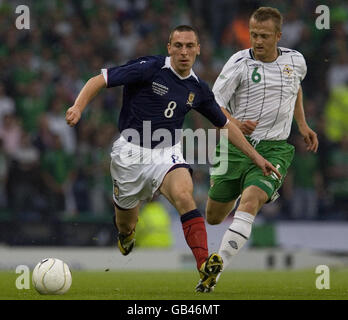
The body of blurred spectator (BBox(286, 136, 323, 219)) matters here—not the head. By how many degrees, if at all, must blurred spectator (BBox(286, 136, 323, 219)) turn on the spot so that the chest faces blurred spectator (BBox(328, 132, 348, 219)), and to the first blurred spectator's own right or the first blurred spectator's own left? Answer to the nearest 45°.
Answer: approximately 135° to the first blurred spectator's own left

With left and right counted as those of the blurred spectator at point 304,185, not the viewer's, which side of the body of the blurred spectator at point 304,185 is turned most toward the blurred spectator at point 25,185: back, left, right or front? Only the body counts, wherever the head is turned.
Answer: right

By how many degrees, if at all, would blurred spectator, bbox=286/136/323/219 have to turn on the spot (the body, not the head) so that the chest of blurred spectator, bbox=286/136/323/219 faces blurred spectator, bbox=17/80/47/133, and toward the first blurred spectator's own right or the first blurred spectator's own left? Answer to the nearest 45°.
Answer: approximately 90° to the first blurred spectator's own right

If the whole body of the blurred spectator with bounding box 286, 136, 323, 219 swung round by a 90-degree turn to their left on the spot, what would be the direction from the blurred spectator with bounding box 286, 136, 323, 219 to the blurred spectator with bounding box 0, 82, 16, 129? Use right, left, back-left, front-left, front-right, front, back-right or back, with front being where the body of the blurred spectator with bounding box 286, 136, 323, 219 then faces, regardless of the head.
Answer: back

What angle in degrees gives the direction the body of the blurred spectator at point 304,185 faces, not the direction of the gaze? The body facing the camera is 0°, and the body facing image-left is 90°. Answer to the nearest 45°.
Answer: approximately 0°

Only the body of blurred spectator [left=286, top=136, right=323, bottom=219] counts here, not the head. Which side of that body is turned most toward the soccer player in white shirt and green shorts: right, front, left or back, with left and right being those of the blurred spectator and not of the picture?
front

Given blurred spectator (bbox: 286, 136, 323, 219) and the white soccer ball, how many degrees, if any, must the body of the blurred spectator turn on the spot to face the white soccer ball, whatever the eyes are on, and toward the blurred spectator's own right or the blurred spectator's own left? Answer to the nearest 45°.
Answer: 0° — they already face it

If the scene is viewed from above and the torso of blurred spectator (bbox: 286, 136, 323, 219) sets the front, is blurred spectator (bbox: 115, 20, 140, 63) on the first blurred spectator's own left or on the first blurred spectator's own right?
on the first blurred spectator's own right

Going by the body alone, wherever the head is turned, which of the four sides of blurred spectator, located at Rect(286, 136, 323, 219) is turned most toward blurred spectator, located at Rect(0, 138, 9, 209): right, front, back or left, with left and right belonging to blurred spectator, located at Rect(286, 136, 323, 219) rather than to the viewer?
right
